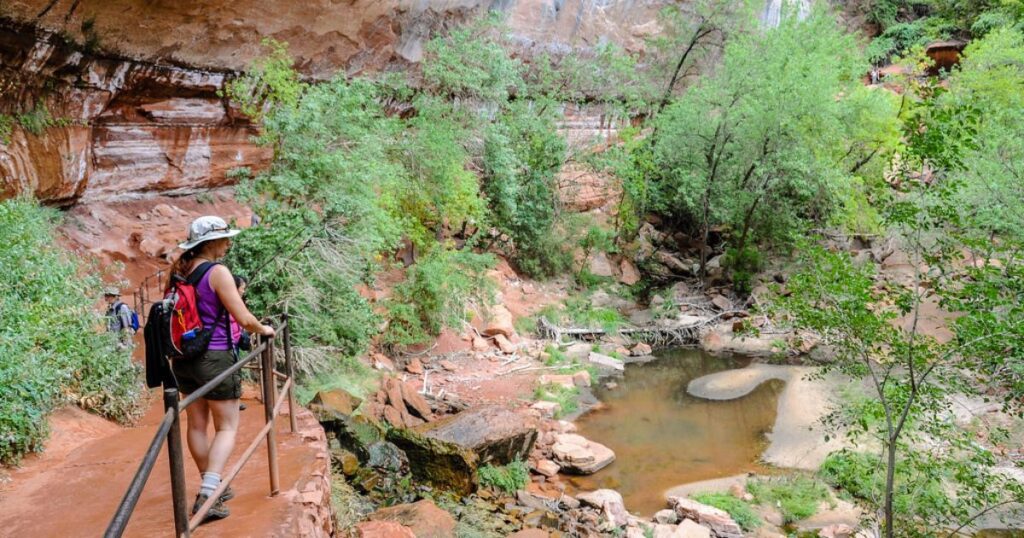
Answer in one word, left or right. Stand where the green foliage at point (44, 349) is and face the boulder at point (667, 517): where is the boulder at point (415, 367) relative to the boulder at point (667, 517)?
left

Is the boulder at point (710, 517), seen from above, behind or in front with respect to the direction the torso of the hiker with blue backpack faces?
behind

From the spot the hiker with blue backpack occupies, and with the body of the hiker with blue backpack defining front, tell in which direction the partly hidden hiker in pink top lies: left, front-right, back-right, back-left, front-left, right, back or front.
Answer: left

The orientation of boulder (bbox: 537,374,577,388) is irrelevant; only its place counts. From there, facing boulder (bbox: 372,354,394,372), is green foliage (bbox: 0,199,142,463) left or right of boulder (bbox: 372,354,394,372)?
left
